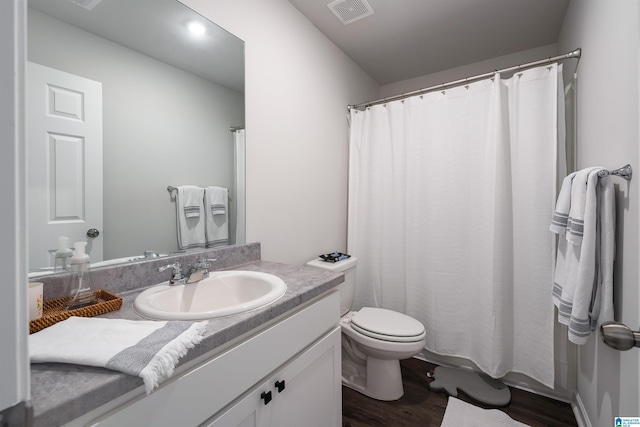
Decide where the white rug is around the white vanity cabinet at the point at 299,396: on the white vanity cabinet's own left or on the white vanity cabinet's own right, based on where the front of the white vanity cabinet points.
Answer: on the white vanity cabinet's own left

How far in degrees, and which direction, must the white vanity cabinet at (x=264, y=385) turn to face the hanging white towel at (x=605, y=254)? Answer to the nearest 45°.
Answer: approximately 45° to its left

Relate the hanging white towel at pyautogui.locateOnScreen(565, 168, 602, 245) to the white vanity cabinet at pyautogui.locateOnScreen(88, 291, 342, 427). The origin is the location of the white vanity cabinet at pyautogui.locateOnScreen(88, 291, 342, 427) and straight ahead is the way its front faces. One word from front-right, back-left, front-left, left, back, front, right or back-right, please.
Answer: front-left

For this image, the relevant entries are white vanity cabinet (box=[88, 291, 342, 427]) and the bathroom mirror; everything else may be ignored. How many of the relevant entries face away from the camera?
0

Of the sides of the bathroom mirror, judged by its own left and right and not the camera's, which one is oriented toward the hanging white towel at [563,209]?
front

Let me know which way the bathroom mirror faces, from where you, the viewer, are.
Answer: facing the viewer and to the right of the viewer

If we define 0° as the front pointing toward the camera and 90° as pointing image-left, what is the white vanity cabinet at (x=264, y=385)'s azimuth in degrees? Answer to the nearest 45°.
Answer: approximately 315°

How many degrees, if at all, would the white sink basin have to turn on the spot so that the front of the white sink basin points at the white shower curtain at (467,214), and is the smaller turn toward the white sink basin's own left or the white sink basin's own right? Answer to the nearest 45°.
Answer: approximately 45° to the white sink basin's own left

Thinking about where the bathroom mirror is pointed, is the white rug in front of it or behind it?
in front
